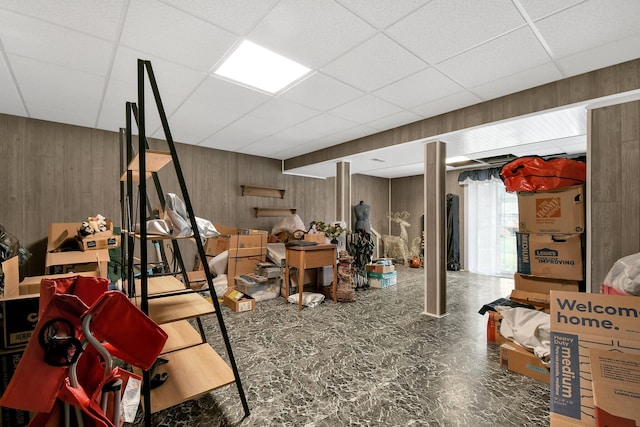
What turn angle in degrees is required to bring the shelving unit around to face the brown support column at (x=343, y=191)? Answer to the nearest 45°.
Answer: approximately 45° to its left

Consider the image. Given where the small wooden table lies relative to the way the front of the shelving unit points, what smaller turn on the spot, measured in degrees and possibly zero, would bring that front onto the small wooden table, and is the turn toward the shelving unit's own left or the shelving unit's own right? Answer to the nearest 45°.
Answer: approximately 45° to the shelving unit's own left

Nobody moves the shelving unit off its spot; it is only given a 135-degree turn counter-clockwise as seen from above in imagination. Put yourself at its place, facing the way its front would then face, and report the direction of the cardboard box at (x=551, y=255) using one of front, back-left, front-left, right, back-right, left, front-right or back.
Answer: back-right

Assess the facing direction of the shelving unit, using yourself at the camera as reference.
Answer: facing to the right of the viewer

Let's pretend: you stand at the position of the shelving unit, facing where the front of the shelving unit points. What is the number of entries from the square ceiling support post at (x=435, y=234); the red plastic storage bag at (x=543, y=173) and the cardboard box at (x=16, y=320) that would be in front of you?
2

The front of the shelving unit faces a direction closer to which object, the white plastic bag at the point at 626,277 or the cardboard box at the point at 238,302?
the white plastic bag

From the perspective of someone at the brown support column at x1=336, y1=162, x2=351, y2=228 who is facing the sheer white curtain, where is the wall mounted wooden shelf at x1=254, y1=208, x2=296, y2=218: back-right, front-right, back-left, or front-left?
back-left

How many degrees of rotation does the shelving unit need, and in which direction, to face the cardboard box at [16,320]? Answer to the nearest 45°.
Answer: approximately 180°

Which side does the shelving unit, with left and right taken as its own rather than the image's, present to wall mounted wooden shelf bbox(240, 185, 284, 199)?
left

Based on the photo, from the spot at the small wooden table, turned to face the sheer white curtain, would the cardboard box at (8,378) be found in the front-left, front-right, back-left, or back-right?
back-right

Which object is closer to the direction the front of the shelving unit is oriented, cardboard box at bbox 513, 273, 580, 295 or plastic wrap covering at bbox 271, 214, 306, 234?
the cardboard box

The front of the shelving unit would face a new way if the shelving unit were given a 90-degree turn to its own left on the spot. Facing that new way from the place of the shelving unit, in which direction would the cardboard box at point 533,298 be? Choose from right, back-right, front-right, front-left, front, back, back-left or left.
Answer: right

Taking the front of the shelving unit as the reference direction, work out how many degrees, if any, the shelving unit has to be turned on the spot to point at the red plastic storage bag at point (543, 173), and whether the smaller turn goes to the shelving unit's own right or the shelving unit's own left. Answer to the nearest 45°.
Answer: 0° — it already faces it

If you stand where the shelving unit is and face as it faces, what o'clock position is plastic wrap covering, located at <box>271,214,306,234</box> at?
The plastic wrap covering is roughly at 10 o'clock from the shelving unit.

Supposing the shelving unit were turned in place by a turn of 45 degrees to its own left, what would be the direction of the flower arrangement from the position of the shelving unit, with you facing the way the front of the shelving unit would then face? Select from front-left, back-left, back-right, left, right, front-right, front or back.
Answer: front

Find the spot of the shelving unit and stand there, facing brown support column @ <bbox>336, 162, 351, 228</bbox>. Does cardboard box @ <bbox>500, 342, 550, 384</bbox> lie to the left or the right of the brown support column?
right

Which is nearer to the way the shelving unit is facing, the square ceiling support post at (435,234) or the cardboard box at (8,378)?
the square ceiling support post
